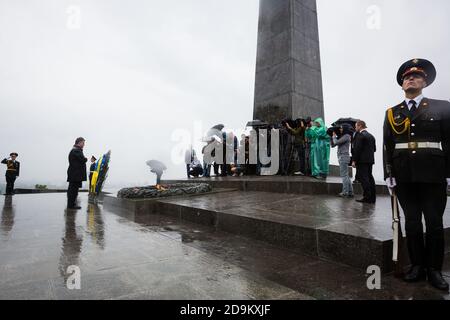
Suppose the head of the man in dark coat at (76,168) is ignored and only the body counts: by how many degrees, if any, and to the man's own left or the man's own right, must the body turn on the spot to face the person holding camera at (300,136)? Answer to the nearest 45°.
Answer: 0° — they already face them

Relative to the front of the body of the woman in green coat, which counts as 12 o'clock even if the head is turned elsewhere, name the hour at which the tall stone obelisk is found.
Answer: The tall stone obelisk is roughly at 4 o'clock from the woman in green coat.

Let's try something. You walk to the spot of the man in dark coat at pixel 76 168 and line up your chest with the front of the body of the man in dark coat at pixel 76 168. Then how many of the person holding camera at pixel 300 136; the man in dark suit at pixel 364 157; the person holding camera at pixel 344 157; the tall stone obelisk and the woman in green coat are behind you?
0

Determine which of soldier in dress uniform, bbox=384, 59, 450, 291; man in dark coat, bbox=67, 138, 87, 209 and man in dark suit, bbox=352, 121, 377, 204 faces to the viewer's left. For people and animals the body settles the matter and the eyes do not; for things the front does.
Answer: man in dark suit, bbox=352, 121, 377, 204

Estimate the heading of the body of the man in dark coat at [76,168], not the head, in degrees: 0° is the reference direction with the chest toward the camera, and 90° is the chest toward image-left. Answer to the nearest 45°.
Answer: approximately 270°

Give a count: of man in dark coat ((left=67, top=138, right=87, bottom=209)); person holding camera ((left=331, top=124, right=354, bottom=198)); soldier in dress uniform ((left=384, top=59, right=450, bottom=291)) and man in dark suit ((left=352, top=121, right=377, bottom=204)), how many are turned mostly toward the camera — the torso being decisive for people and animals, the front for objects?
1

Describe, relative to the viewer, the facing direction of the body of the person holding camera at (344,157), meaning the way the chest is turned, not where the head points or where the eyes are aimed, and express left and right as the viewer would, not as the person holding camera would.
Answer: facing to the left of the viewer

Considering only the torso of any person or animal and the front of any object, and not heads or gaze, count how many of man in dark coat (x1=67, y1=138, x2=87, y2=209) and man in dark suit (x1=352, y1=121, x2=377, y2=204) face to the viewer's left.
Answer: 1

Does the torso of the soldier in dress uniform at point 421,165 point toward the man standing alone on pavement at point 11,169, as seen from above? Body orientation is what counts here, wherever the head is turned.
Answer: no

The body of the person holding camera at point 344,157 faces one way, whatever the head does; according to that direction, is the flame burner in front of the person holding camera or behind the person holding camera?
in front

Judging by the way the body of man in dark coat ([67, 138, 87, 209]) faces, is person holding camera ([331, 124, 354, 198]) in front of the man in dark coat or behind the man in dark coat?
in front

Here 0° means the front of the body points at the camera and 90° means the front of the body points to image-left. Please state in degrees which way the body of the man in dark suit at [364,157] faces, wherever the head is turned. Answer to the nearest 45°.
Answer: approximately 90°

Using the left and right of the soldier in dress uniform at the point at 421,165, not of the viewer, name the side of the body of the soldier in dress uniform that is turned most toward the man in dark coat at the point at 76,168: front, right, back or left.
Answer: right

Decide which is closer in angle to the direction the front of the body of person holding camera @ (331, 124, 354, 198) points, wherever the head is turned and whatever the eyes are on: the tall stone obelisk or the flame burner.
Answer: the flame burner

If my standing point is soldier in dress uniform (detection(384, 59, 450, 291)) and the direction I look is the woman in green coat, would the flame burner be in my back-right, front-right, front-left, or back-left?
front-left

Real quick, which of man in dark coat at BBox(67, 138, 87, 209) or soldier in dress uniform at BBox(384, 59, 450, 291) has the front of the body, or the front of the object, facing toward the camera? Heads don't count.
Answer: the soldier in dress uniform

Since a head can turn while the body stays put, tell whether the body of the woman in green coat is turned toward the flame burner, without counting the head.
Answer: yes

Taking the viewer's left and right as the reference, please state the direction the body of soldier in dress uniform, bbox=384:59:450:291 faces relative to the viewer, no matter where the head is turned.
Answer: facing the viewer

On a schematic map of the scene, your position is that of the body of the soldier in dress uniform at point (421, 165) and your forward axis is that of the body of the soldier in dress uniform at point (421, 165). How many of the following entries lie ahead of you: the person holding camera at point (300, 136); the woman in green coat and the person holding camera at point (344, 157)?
0

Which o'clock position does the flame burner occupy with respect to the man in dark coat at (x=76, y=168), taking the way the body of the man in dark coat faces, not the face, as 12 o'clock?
The flame burner is roughly at 1 o'clock from the man in dark coat.

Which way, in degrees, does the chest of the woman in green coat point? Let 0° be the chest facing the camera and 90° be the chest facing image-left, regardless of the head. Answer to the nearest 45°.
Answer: approximately 45°
